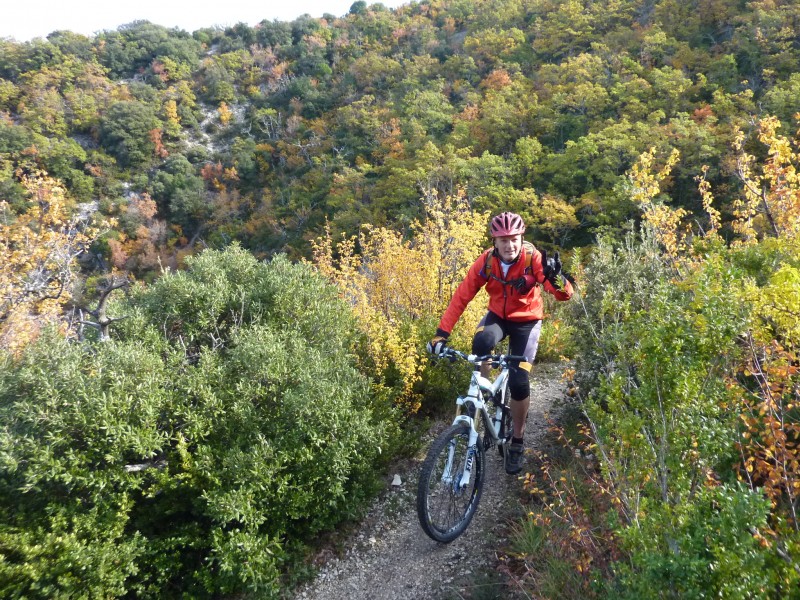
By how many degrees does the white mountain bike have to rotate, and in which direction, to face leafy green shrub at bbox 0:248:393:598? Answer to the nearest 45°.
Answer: approximately 45° to its right

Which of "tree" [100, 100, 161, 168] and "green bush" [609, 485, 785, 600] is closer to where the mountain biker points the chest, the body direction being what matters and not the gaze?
the green bush

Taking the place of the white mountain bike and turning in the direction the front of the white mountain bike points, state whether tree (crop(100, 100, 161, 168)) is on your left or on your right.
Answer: on your right

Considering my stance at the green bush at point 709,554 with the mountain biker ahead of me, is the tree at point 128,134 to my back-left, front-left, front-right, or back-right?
front-left

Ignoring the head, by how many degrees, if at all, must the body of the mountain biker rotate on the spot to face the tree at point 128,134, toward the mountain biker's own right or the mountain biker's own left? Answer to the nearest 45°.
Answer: approximately 135° to the mountain biker's own right

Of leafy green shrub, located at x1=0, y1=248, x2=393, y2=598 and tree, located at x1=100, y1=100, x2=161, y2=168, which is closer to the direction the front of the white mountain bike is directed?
the leafy green shrub

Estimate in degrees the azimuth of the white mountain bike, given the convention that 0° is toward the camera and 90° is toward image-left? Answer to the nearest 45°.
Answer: approximately 45°

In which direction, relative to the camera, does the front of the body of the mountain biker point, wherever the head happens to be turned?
toward the camera

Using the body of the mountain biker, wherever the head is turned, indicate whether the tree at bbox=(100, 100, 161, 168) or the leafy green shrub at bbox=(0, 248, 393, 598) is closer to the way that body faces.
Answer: the leafy green shrub

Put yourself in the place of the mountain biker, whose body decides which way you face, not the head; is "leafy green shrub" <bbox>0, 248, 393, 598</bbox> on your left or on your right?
on your right
